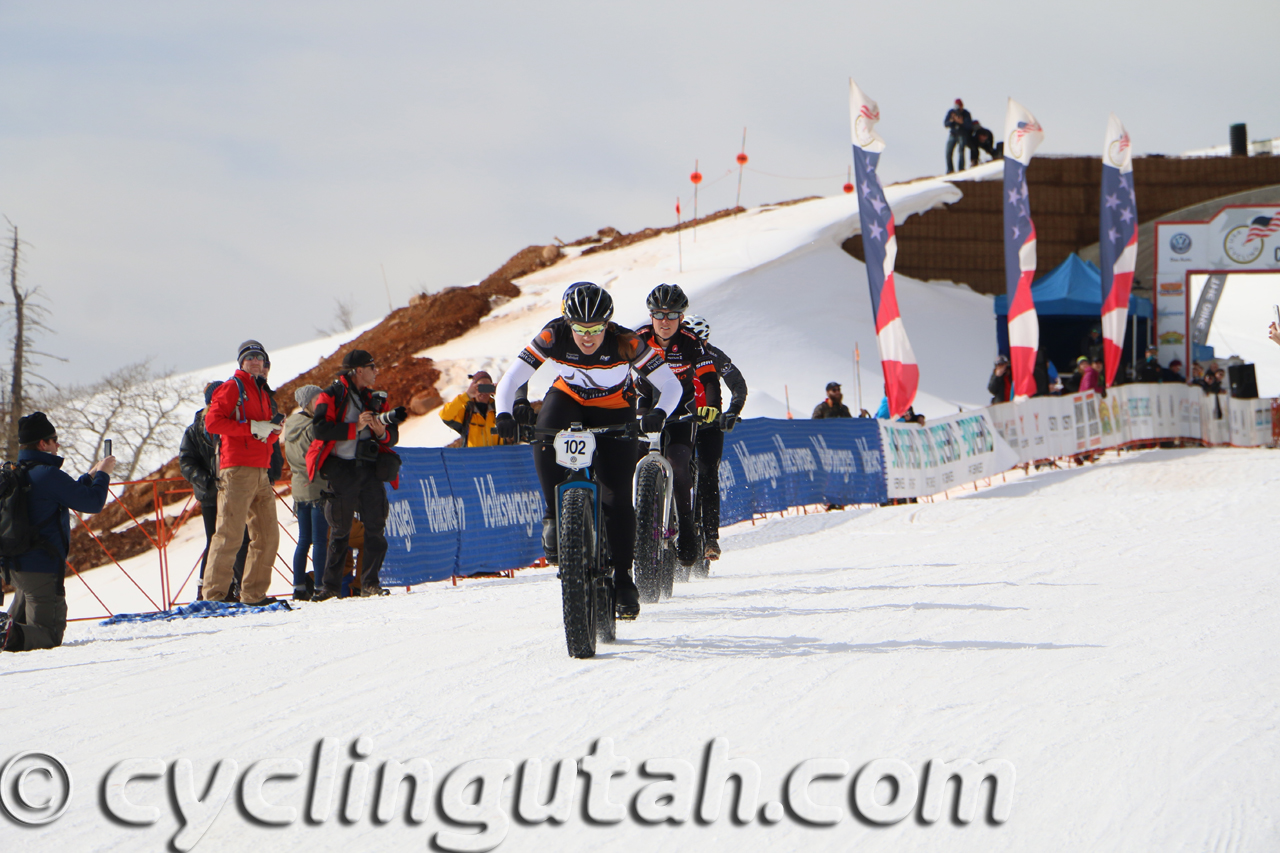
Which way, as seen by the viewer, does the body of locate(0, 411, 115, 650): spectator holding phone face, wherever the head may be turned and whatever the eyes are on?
to the viewer's right

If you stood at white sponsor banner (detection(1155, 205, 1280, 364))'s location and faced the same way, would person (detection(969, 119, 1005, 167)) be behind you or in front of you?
behind

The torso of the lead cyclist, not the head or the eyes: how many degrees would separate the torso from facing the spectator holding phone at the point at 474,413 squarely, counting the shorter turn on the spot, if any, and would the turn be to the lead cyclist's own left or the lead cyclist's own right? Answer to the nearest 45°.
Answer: approximately 180°

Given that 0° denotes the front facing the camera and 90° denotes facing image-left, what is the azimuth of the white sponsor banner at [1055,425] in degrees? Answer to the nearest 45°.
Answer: approximately 315°

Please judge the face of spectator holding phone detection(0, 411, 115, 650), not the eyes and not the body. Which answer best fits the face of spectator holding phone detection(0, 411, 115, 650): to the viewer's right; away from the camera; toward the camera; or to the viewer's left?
to the viewer's right

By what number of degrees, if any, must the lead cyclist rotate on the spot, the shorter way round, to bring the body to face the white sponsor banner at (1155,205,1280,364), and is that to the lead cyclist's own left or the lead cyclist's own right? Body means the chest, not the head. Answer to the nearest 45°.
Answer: approximately 135° to the lead cyclist's own left

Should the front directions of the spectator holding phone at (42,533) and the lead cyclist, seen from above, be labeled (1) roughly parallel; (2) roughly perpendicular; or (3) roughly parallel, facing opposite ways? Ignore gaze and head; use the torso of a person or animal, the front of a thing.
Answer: roughly perpendicular

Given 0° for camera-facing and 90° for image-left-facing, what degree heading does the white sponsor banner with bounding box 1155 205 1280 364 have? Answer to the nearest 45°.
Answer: approximately 0°

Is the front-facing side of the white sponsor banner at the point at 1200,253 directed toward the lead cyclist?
yes

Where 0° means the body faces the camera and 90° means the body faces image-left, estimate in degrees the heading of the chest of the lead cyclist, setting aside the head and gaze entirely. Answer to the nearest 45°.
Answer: approximately 0°
